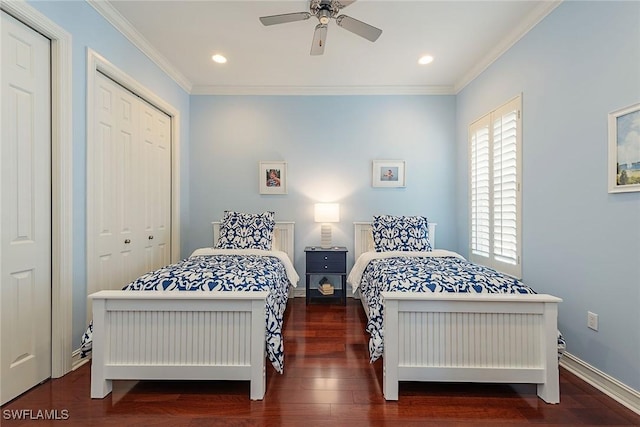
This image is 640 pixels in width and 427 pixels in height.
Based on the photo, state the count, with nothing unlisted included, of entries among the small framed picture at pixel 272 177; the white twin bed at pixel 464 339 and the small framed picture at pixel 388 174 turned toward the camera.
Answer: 3

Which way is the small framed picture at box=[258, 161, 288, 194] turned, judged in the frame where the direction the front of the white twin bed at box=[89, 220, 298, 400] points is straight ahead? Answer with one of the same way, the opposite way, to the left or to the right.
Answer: the same way

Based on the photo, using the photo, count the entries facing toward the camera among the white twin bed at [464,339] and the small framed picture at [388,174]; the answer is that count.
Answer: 2

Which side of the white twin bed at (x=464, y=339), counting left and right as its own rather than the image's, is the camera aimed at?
front

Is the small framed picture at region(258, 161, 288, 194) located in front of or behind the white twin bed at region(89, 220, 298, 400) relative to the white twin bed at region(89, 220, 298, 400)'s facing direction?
behind

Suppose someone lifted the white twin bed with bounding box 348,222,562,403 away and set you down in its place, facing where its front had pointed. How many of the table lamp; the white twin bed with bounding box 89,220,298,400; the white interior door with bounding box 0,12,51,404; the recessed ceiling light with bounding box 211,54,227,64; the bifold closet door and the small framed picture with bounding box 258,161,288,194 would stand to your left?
0

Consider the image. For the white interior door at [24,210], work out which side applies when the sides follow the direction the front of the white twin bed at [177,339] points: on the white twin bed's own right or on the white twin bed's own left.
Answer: on the white twin bed's own right

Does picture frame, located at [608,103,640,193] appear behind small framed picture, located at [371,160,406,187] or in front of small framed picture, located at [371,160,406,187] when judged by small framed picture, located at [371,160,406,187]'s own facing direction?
in front

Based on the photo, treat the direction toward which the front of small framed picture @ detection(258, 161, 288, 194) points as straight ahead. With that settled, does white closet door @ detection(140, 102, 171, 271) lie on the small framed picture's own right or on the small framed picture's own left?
on the small framed picture's own right

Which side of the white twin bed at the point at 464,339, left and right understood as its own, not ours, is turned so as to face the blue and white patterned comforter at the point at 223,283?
right

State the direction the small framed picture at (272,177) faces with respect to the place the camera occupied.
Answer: facing the viewer

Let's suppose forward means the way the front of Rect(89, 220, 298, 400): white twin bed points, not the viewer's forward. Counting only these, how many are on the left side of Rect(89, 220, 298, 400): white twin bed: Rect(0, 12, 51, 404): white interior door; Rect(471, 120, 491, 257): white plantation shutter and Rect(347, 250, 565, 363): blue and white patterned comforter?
2

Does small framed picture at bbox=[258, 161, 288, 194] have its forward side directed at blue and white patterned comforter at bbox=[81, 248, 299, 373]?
yes

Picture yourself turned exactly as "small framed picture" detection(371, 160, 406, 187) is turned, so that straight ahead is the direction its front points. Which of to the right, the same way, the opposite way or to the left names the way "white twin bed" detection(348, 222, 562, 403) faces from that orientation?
the same way
